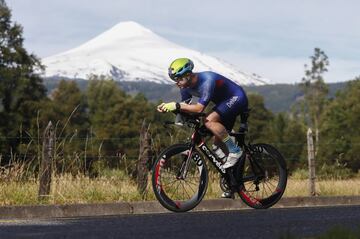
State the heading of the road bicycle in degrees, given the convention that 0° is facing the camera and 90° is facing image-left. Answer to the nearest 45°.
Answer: approximately 45°

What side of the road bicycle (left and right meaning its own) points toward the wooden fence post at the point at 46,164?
right
